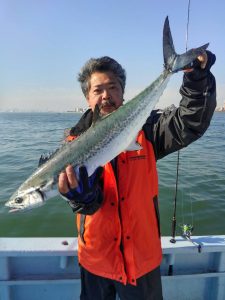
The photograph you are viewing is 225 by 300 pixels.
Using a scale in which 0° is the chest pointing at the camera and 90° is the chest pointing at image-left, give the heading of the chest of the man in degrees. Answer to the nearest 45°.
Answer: approximately 0°
